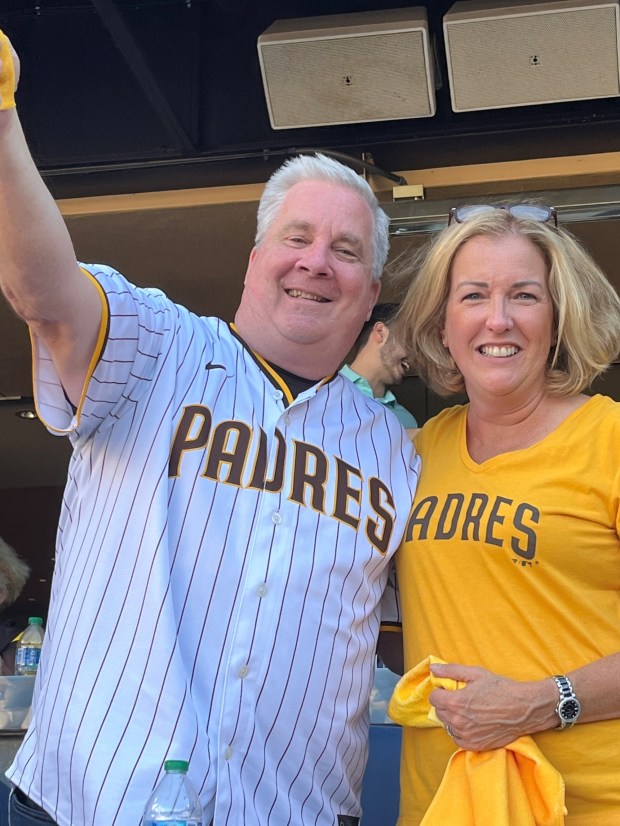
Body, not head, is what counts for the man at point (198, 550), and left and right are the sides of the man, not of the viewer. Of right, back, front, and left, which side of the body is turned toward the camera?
front

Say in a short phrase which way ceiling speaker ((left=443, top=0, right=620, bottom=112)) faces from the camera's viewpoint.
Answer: facing the viewer

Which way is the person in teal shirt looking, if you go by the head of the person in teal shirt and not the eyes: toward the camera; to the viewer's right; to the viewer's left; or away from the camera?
to the viewer's right

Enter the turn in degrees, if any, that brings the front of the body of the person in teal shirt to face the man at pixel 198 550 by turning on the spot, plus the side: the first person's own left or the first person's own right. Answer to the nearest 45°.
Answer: approximately 90° to the first person's own right

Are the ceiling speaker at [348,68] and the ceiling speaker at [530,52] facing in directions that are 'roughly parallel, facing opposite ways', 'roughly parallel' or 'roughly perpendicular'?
roughly parallel

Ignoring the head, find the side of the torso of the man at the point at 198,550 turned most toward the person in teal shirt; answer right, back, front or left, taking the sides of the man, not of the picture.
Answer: back

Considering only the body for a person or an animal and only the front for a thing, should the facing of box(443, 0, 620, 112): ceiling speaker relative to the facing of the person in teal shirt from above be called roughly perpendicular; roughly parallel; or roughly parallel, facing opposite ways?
roughly perpendicular

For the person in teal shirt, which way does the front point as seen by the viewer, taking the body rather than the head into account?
to the viewer's right

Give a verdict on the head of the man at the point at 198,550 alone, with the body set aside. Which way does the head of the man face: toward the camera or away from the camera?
toward the camera

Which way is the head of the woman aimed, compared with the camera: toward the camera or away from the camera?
toward the camera

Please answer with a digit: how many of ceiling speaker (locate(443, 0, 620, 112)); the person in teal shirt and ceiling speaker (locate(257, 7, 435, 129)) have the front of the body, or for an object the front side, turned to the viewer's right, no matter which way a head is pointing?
1

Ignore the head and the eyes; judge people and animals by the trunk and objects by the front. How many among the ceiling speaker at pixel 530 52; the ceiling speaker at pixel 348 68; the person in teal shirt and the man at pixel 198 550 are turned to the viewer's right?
1

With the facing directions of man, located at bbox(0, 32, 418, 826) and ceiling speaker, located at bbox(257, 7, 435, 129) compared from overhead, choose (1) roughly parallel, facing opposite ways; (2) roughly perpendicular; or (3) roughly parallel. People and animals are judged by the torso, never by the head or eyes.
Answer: roughly parallel
